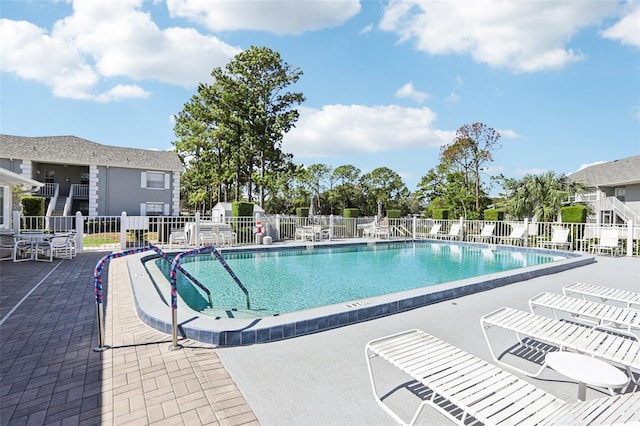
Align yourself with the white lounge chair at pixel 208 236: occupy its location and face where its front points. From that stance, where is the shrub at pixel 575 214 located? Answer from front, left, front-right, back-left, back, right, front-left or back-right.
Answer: left

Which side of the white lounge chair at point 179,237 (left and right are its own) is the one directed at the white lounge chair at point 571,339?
front

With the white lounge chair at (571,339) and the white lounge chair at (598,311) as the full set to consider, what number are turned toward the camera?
0

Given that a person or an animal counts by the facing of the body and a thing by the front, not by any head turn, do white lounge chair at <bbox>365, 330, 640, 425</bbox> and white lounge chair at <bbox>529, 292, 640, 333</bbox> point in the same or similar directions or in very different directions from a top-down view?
same or similar directions

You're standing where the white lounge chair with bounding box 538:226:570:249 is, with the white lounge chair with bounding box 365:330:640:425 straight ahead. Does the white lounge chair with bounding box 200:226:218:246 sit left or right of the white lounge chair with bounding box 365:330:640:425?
right

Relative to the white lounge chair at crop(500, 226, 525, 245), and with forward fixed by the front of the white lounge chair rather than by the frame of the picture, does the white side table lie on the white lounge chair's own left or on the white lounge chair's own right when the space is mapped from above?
on the white lounge chair's own left

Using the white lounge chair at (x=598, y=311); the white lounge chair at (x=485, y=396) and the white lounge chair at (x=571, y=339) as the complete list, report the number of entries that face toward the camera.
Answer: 0

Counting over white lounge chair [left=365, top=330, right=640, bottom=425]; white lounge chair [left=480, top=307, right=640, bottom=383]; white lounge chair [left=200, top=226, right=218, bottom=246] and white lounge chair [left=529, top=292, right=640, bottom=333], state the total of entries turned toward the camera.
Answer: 1

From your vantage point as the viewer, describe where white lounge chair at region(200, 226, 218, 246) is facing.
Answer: facing the viewer

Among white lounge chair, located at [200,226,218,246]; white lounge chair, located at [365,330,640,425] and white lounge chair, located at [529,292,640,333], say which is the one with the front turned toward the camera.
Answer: white lounge chair, located at [200,226,218,246]
